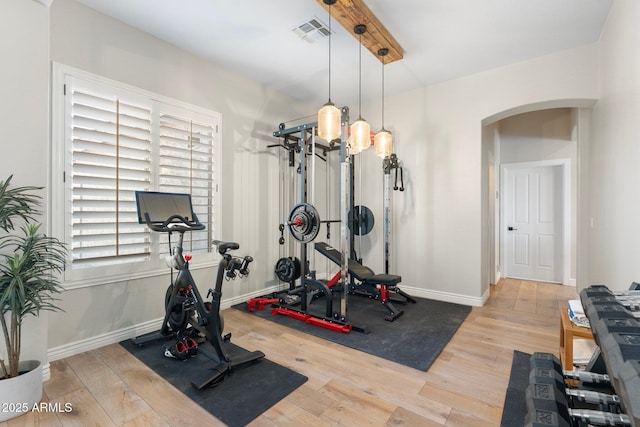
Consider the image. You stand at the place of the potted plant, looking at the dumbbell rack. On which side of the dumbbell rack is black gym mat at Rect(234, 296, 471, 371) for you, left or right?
left

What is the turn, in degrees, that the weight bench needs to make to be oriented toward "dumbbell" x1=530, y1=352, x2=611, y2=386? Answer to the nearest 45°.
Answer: approximately 45° to its right

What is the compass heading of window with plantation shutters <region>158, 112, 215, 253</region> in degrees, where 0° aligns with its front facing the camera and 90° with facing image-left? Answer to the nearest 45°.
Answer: approximately 315°

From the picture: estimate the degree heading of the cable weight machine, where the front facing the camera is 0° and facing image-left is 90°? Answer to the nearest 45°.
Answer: approximately 315°

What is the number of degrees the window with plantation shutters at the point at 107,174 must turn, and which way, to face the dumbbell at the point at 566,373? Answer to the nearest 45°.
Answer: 0° — it already faces it

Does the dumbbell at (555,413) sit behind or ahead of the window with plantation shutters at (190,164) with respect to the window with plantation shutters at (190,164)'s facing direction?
ahead

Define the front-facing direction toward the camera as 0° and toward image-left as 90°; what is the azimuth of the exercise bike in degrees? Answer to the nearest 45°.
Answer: approximately 135°

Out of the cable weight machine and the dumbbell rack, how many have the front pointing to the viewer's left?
1

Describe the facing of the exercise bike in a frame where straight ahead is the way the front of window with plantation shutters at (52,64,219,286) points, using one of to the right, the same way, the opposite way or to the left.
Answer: the opposite way

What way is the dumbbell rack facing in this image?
to the viewer's left

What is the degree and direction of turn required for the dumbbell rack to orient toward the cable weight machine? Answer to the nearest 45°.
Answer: approximately 45° to its right

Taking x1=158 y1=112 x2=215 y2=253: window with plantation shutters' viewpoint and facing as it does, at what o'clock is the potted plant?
The potted plant is roughly at 3 o'clock from the window with plantation shutters.

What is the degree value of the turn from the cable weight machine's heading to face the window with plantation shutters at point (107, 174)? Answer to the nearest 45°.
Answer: approximately 90° to its right

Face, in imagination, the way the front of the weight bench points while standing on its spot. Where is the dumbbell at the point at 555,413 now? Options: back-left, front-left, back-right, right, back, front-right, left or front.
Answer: front-right

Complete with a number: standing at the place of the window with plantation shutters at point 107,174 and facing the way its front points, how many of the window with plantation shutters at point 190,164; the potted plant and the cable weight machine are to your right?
1
